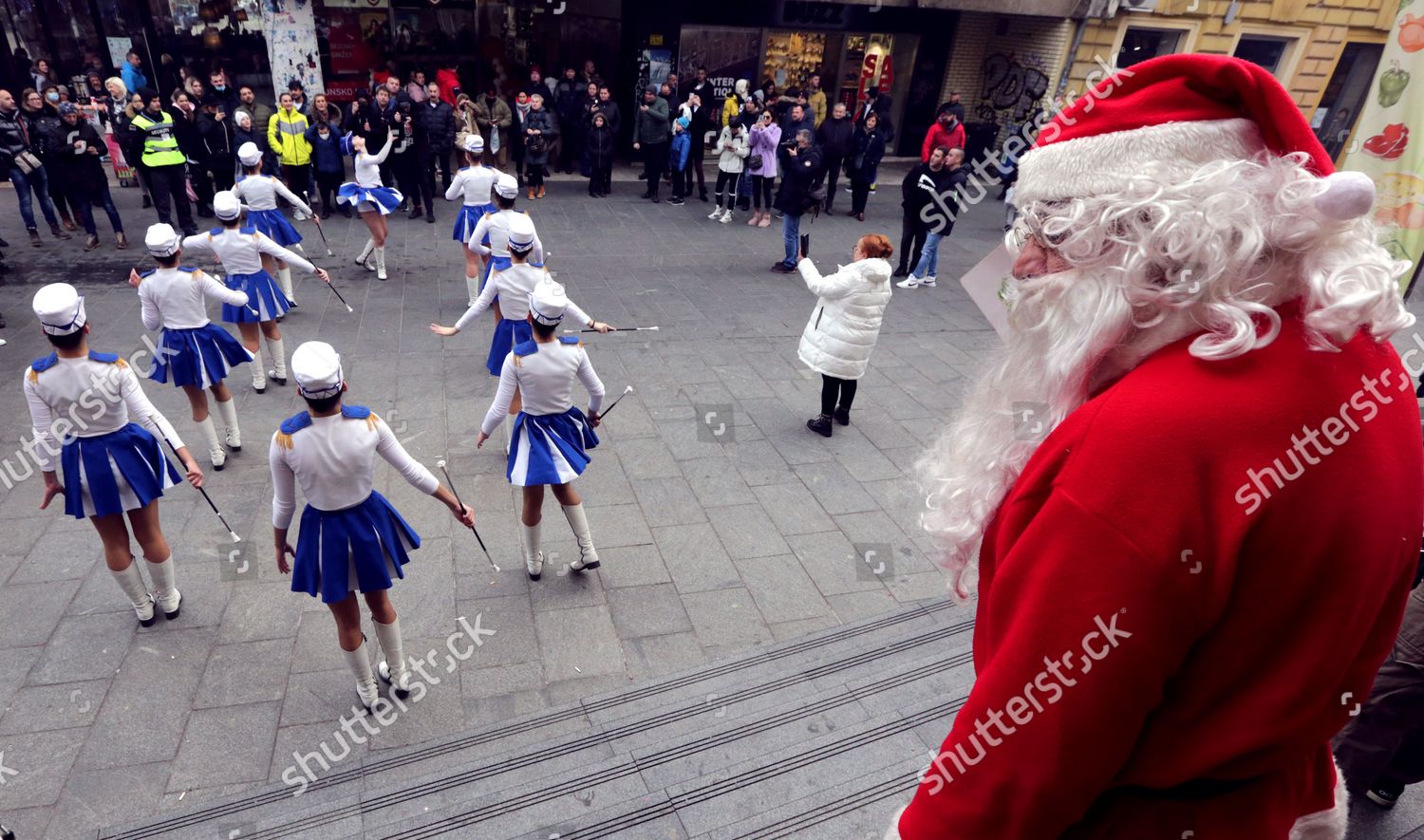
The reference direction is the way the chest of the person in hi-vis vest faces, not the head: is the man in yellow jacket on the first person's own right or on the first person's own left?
on the first person's own left

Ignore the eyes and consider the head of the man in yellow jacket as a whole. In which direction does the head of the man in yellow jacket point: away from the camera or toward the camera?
toward the camera

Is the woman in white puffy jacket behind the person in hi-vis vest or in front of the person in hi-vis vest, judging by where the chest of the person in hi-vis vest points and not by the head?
in front

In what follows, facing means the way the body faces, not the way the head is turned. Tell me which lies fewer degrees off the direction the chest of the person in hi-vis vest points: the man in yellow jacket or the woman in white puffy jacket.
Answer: the woman in white puffy jacket

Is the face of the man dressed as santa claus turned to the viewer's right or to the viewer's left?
to the viewer's left

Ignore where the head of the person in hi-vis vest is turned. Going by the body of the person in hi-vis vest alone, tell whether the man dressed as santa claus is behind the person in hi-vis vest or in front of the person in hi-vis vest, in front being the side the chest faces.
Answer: in front

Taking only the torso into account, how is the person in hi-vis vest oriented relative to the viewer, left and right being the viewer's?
facing the viewer and to the right of the viewer
